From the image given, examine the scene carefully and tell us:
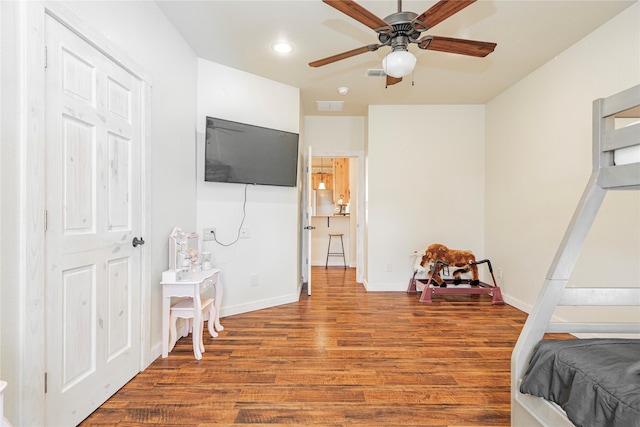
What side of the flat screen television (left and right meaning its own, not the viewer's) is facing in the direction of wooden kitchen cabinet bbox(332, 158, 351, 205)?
left

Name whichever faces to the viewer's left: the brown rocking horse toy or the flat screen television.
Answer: the brown rocking horse toy

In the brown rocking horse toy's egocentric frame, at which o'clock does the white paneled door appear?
The white paneled door is roughly at 10 o'clock from the brown rocking horse toy.

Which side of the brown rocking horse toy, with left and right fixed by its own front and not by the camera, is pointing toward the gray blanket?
left

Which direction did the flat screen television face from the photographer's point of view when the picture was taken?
facing the viewer and to the right of the viewer

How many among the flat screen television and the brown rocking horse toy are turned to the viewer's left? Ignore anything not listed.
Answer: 1

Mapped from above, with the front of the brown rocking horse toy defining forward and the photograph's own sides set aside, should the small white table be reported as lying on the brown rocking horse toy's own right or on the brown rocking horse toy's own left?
on the brown rocking horse toy's own left

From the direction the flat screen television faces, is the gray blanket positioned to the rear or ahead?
ahead

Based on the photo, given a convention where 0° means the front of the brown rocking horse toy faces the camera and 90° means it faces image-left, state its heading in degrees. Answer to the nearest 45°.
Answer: approximately 90°

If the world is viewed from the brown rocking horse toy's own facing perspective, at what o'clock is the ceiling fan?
The ceiling fan is roughly at 9 o'clock from the brown rocking horse toy.

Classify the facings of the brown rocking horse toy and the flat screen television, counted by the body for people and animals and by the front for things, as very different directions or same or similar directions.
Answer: very different directions

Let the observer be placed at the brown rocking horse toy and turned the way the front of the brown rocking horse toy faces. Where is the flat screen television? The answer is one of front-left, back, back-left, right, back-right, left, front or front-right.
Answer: front-left

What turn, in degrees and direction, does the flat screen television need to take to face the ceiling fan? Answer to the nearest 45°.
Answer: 0° — it already faces it
